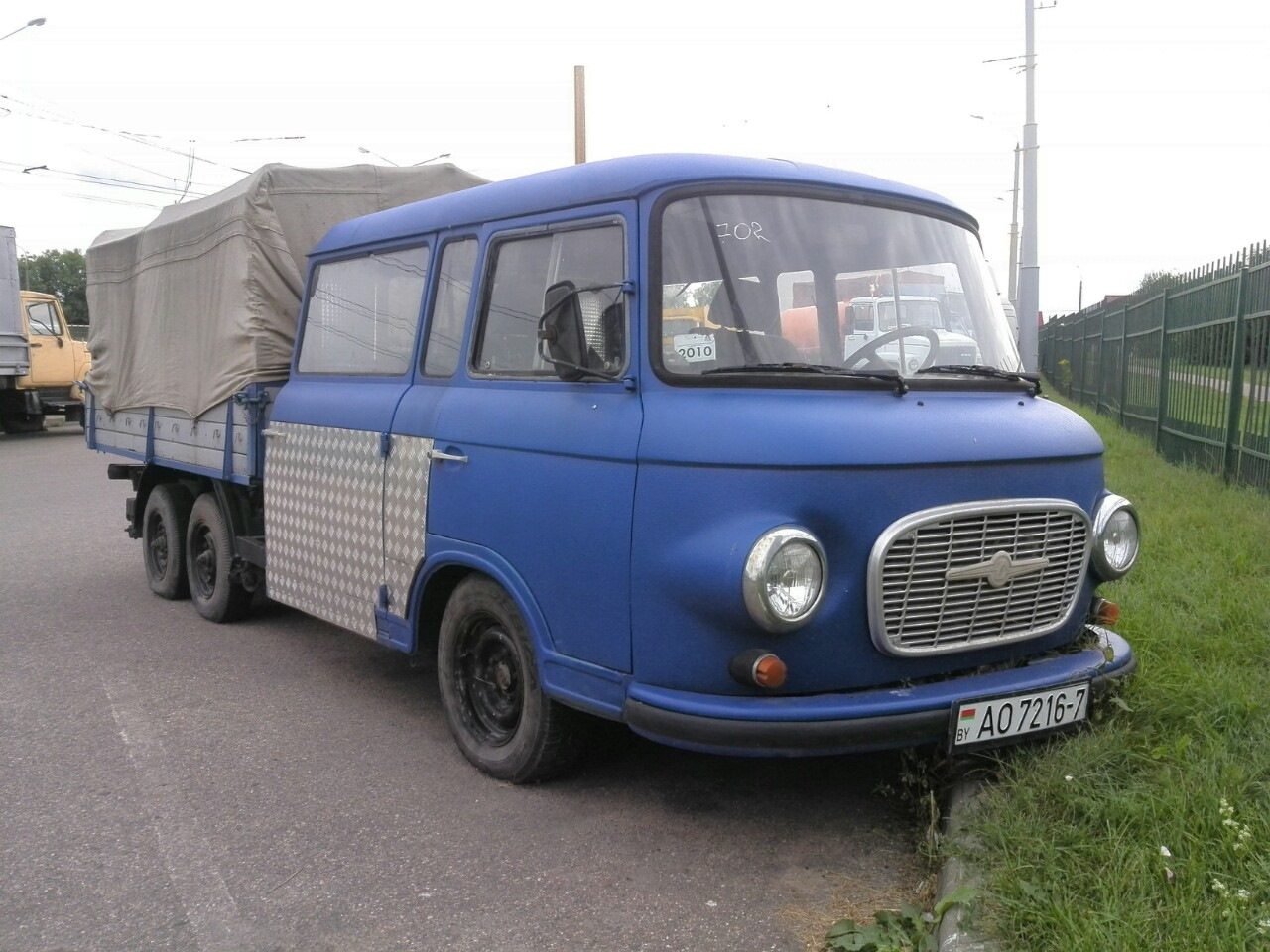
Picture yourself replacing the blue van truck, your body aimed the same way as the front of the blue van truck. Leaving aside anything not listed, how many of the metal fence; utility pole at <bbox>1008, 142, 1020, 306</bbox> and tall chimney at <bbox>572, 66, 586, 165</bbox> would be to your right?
0

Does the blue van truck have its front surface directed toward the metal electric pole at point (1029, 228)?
no

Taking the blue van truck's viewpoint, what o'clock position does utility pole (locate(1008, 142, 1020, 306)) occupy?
The utility pole is roughly at 8 o'clock from the blue van truck.

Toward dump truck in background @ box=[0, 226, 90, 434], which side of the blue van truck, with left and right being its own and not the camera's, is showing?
back

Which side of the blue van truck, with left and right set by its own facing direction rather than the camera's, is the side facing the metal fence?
left

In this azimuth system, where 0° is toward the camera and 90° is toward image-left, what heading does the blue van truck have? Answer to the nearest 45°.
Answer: approximately 315°

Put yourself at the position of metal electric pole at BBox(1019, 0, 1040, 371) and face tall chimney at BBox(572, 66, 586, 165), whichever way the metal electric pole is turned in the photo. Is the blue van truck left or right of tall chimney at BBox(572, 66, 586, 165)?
left

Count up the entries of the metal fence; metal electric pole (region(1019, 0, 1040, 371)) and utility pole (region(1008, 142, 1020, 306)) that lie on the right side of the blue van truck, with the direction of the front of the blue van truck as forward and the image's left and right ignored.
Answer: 0

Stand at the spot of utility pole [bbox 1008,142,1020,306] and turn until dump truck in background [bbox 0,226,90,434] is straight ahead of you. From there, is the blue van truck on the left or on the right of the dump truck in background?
left

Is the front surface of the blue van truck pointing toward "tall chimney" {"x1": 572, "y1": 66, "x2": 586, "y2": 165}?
no

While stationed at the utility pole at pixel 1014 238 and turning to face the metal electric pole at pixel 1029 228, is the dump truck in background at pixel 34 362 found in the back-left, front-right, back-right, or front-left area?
front-right
